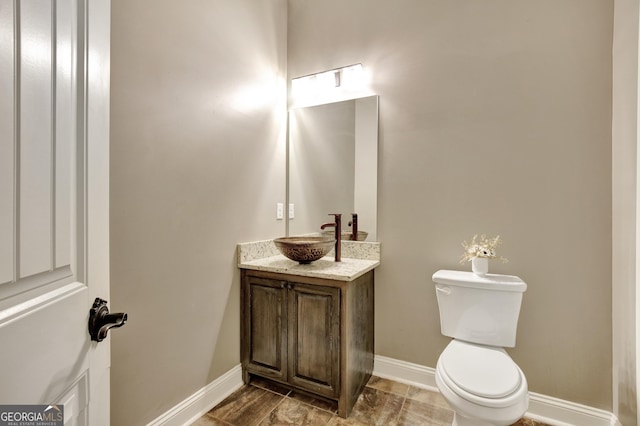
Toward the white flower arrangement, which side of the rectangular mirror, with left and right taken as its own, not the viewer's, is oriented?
left

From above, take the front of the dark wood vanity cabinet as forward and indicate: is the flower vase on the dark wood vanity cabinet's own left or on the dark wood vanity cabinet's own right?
on the dark wood vanity cabinet's own left

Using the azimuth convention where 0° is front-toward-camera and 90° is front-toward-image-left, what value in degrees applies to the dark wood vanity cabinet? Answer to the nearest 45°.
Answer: approximately 45°

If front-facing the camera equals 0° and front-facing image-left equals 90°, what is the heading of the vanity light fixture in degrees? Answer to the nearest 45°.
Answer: approximately 45°
